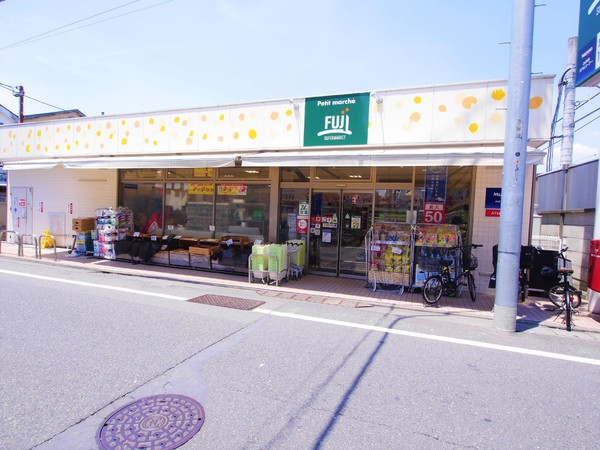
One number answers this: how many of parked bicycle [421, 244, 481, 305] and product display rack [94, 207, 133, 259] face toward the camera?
1

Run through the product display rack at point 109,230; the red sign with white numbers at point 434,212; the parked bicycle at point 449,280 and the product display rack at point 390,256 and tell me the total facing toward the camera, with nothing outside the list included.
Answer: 3

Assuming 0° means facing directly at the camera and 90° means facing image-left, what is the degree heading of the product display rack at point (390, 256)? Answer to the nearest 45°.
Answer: approximately 0°

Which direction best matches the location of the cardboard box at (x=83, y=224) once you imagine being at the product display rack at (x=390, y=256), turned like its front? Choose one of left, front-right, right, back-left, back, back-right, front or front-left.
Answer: right

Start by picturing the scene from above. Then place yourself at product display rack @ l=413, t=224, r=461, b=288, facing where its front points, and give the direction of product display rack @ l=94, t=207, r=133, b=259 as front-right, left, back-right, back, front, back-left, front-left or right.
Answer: right

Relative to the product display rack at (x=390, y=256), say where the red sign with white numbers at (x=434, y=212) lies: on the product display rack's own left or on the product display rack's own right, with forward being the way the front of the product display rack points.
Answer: on the product display rack's own left

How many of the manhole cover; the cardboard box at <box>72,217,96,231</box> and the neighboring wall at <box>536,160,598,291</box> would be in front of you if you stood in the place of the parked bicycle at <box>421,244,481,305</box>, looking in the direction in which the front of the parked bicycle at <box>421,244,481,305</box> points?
1

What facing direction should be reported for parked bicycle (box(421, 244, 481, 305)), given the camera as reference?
facing away from the viewer and to the right of the viewer

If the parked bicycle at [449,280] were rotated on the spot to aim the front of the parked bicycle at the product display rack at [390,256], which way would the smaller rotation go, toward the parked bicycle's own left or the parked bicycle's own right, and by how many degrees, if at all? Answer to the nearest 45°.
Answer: approximately 135° to the parked bicycle's own left

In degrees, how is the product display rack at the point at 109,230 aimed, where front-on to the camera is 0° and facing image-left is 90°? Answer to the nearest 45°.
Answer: approximately 0°

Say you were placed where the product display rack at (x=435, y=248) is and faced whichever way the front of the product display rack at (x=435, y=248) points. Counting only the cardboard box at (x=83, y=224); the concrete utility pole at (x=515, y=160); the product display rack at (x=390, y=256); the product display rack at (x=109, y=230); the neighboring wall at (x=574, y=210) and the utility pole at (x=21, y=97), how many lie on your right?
4
